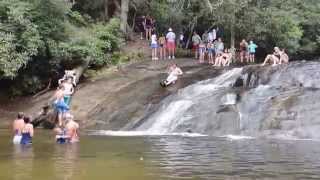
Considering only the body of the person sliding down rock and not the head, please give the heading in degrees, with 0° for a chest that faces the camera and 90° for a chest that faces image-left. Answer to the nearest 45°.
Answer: approximately 45°

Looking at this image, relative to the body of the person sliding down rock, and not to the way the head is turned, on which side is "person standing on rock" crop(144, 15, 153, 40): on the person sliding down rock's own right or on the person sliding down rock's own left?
on the person sliding down rock's own right

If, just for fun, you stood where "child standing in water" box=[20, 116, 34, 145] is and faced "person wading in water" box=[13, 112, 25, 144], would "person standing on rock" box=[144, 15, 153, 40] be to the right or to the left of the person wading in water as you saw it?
right

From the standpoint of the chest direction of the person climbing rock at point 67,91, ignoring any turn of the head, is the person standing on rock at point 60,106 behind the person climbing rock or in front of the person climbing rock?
behind

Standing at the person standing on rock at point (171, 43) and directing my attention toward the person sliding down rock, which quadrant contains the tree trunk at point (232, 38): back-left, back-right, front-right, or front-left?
back-left

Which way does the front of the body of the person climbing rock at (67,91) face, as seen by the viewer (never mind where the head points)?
away from the camera

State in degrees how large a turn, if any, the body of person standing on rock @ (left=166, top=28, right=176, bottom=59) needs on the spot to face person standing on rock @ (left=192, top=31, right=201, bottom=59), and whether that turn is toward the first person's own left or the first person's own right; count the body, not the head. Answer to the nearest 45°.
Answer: approximately 135° to the first person's own left

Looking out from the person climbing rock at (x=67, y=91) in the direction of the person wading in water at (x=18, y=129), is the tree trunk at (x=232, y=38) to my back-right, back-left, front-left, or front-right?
back-left

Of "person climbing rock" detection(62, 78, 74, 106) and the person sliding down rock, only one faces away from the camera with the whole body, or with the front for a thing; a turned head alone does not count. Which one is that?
the person climbing rock

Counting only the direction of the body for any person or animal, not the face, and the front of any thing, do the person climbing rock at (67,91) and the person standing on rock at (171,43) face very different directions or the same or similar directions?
very different directions
